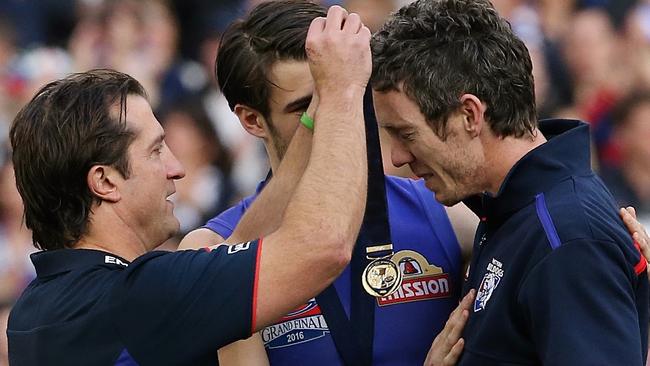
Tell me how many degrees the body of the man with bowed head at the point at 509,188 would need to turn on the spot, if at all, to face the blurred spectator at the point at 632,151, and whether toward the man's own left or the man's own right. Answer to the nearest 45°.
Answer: approximately 90° to the man's own right

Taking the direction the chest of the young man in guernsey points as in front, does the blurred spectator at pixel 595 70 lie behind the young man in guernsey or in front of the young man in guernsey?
behind

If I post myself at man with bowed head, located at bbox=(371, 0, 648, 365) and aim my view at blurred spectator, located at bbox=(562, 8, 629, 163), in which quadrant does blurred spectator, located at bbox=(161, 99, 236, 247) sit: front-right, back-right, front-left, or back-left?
front-left

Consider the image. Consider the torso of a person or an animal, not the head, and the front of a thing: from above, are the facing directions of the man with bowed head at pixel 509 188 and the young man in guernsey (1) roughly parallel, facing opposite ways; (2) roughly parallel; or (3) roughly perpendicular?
roughly perpendicular

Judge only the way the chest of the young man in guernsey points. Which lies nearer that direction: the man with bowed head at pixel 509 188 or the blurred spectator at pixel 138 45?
the man with bowed head

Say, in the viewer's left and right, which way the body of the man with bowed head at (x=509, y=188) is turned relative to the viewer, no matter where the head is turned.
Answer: facing to the left of the viewer

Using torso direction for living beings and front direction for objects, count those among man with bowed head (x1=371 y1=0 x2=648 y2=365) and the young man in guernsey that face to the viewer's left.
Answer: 1

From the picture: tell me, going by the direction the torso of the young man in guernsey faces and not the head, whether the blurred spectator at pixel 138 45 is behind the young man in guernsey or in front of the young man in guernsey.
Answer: behind

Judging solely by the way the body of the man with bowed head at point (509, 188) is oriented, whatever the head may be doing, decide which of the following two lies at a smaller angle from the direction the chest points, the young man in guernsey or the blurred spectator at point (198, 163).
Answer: the young man in guernsey

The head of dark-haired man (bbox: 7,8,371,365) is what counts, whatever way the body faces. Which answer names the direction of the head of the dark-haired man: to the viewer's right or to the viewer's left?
to the viewer's right

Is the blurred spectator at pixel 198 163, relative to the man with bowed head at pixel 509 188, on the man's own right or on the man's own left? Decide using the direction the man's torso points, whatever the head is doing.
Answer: on the man's own right

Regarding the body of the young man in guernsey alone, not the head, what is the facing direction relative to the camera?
toward the camera
